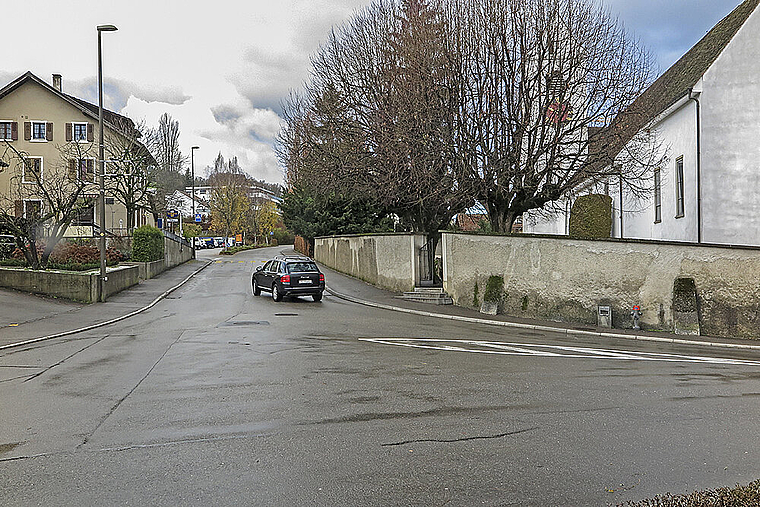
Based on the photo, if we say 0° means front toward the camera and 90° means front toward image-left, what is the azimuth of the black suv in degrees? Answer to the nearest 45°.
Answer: approximately 135°

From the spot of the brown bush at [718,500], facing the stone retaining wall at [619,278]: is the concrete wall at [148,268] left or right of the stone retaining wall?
left

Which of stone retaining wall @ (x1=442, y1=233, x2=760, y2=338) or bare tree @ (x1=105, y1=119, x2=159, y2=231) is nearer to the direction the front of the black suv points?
the bare tree

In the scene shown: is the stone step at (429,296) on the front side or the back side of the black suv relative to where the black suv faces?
on the back side
